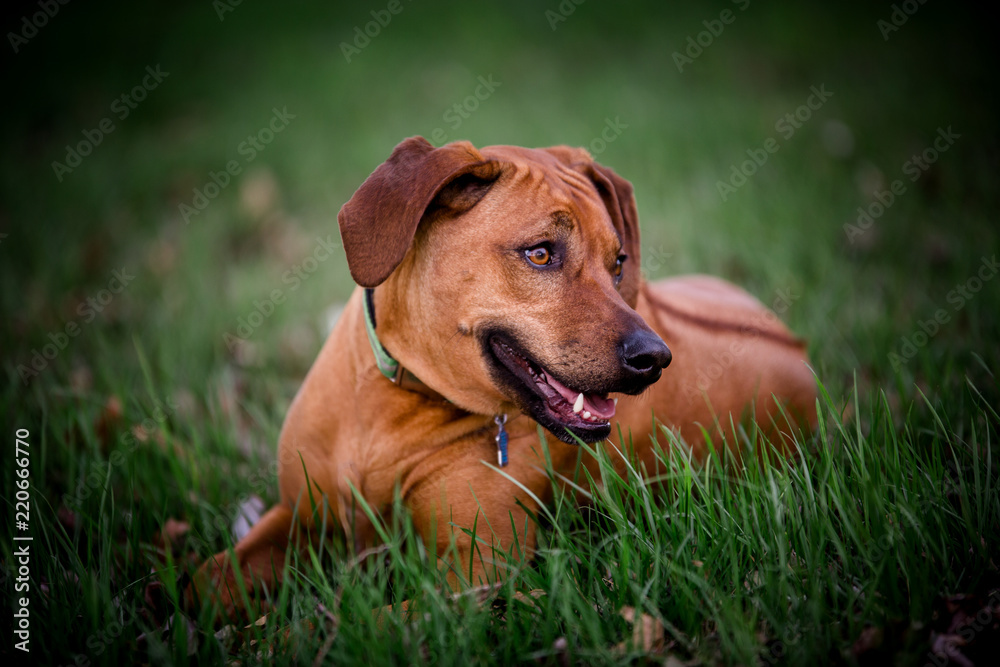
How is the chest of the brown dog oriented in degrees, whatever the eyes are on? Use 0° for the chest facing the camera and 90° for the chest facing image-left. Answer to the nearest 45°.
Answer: approximately 45°
